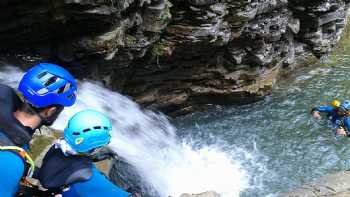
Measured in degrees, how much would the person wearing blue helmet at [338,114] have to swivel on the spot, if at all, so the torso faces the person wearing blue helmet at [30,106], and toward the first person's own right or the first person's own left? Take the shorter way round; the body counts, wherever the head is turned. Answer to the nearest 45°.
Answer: approximately 45° to the first person's own left

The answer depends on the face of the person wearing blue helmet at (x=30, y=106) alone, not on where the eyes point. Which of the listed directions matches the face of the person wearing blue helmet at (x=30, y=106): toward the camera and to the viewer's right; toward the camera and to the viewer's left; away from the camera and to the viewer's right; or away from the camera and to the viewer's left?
away from the camera and to the viewer's right

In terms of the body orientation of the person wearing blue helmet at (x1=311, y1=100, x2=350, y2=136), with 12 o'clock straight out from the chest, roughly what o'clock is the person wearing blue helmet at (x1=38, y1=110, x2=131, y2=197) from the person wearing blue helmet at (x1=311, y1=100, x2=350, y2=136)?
the person wearing blue helmet at (x1=38, y1=110, x2=131, y2=197) is roughly at 11 o'clock from the person wearing blue helmet at (x1=311, y1=100, x2=350, y2=136).

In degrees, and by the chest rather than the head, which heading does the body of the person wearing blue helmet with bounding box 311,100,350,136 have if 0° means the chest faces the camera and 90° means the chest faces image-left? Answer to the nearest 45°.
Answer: approximately 45°

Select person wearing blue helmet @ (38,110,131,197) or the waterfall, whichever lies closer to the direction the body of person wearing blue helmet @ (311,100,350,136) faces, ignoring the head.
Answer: the waterfall

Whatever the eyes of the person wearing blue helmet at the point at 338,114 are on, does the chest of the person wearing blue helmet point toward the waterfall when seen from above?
yes
